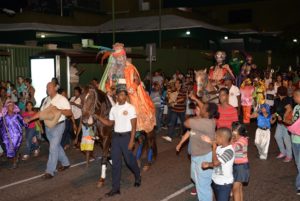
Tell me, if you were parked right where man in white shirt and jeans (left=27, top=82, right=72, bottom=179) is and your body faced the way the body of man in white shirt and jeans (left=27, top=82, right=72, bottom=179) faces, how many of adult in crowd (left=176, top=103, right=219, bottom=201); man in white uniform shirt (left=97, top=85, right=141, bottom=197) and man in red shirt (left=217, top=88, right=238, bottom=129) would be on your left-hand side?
3

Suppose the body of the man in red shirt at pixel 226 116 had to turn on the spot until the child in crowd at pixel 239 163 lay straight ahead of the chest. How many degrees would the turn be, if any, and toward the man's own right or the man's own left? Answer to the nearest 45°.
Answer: approximately 45° to the man's own left

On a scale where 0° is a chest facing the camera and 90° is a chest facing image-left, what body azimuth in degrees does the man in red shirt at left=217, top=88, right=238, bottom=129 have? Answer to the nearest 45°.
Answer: approximately 45°

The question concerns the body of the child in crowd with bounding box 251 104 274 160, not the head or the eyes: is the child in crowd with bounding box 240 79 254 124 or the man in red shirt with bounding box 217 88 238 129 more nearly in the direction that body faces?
the man in red shirt

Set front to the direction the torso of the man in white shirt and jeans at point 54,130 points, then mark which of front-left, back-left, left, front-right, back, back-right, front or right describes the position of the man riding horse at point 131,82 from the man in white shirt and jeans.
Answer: back-left

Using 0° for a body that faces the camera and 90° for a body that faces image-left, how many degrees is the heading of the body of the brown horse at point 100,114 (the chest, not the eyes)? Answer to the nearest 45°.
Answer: approximately 45°

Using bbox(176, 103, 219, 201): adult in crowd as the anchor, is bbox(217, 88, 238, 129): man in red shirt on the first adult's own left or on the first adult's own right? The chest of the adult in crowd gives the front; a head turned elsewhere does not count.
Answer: on the first adult's own right

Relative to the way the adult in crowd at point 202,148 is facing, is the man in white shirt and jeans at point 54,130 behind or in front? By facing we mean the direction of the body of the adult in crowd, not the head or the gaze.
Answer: in front

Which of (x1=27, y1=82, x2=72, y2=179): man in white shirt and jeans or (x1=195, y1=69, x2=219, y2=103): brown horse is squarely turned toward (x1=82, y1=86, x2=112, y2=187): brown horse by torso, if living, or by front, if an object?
(x1=195, y1=69, x2=219, y2=103): brown horse

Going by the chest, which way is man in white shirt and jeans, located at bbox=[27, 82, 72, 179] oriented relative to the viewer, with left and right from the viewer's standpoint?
facing the viewer and to the left of the viewer

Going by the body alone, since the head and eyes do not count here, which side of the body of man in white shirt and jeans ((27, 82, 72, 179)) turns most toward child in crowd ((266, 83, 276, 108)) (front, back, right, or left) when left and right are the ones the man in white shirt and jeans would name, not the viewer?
back

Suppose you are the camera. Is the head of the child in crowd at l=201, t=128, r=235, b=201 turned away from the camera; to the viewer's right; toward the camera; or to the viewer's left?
to the viewer's left

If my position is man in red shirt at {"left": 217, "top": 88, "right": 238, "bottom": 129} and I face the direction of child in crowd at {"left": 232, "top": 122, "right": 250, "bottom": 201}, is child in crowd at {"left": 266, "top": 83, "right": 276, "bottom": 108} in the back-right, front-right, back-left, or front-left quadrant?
back-left
